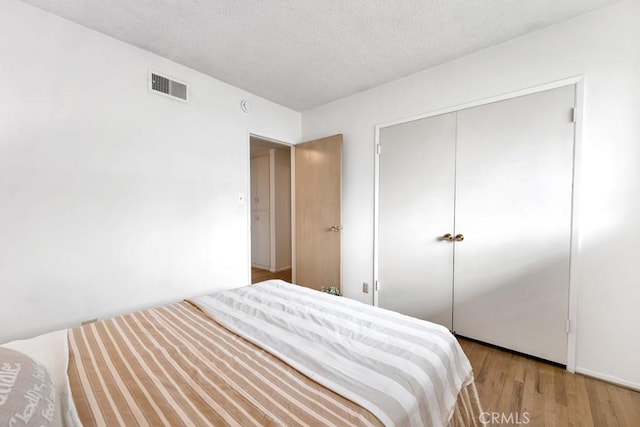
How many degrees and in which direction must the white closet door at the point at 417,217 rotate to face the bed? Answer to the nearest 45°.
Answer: approximately 45° to its left

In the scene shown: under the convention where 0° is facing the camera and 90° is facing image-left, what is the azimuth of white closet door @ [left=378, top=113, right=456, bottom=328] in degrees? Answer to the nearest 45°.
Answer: approximately 45°

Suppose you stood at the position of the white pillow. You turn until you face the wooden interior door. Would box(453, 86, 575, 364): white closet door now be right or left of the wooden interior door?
right

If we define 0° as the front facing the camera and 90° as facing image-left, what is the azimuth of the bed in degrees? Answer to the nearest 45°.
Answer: approximately 225°

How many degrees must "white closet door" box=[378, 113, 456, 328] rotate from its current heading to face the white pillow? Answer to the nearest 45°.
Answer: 0° — it already faces it

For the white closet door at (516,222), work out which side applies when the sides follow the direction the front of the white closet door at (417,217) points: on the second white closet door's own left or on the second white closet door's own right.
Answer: on the second white closet door's own left

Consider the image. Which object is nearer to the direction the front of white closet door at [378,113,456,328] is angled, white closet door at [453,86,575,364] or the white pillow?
the white pillow
